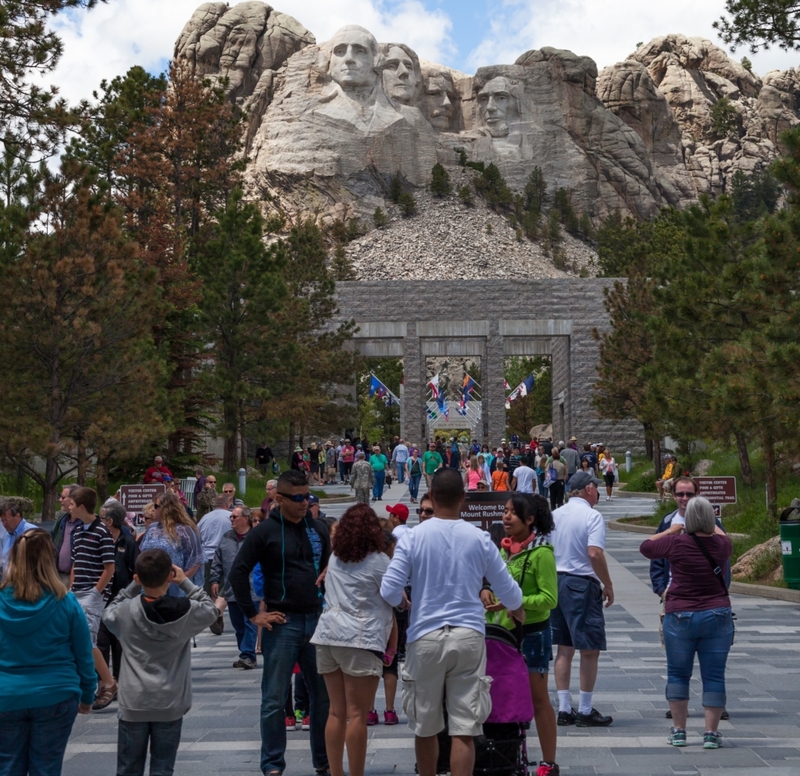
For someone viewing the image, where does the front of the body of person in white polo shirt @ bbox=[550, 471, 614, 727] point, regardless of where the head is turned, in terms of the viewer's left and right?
facing away from the viewer and to the right of the viewer

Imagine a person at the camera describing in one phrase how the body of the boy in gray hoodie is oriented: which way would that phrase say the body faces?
away from the camera

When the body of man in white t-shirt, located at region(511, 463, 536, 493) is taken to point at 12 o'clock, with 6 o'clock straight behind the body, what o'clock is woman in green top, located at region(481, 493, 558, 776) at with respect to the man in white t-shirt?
The woman in green top is roughly at 6 o'clock from the man in white t-shirt.

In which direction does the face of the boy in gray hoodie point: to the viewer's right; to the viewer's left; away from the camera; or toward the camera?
away from the camera

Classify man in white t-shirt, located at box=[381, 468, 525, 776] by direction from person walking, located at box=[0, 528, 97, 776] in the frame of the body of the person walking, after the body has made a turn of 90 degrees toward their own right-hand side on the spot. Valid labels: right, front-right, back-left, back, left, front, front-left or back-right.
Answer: front

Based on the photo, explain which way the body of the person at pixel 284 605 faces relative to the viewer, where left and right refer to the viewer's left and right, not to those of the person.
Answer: facing the viewer and to the right of the viewer

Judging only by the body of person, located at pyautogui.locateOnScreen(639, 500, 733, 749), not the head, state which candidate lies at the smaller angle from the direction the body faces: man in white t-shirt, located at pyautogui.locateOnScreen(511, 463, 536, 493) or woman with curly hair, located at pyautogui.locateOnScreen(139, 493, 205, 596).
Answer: the man in white t-shirt

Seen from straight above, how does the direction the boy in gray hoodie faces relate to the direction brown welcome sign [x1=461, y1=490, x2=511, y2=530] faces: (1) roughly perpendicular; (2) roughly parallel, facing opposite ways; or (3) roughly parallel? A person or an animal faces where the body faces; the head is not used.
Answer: roughly parallel, facing opposite ways

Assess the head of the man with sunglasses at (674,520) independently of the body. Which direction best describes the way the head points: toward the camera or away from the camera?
toward the camera

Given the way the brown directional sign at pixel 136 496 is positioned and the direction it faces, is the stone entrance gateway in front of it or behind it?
behind

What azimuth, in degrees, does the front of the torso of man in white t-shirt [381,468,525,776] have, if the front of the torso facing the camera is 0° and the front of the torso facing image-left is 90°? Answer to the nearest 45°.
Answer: approximately 180°

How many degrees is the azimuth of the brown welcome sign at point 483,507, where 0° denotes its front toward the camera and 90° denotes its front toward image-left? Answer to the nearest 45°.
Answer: approximately 0°

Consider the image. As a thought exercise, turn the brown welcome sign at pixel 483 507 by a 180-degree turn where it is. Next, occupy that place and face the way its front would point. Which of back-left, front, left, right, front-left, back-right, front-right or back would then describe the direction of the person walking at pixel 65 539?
back-left

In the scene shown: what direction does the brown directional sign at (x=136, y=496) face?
toward the camera

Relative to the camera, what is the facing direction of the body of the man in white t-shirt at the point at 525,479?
away from the camera

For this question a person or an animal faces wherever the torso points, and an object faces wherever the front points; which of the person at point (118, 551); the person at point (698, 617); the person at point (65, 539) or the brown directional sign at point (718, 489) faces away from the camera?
the person at point (698, 617)
